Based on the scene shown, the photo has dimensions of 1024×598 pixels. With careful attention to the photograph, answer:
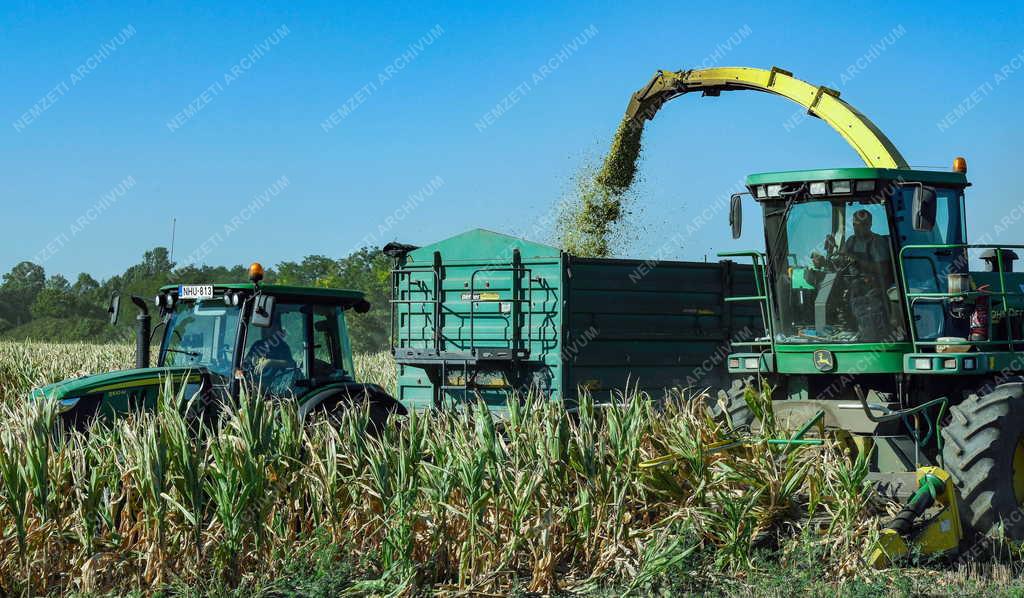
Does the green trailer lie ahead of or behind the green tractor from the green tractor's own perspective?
behind

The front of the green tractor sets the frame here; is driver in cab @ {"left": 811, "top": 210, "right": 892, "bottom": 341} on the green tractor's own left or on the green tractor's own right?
on the green tractor's own left

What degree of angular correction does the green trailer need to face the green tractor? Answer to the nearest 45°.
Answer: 0° — it already faces it

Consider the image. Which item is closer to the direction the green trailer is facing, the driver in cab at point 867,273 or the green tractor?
the green tractor

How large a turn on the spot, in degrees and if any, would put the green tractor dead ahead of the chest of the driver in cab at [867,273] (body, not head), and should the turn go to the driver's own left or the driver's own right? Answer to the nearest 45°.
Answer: approximately 45° to the driver's own right

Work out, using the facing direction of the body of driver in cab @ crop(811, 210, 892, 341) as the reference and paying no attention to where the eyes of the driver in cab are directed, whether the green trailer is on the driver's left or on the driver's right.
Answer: on the driver's right

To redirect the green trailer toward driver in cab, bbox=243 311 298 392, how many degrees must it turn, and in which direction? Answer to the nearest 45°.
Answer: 0° — it already faces them
